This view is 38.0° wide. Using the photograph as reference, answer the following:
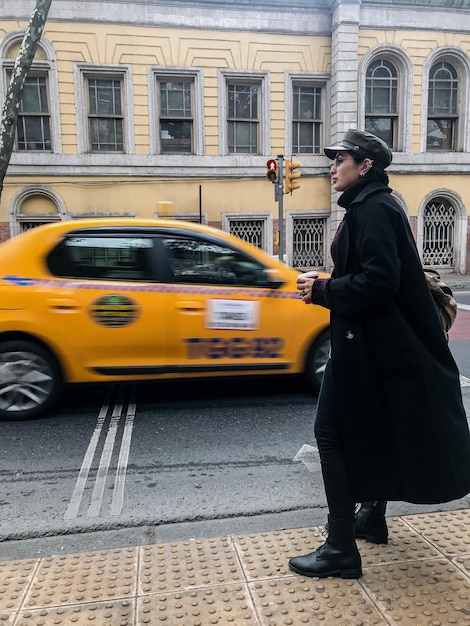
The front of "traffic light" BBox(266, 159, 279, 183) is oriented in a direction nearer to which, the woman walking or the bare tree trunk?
the woman walking

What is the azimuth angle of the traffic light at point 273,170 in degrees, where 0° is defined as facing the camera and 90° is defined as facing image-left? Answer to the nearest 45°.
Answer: approximately 0°

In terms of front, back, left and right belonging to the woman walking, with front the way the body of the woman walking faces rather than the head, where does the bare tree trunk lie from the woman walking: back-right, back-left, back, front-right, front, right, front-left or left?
front-right

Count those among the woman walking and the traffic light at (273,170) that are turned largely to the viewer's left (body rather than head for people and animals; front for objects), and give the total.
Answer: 1

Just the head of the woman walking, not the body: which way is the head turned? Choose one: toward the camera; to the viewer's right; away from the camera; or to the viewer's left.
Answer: to the viewer's left

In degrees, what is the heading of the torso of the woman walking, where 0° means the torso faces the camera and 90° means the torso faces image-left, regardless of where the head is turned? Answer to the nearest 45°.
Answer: approximately 90°

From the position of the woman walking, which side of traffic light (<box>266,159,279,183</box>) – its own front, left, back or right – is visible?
front

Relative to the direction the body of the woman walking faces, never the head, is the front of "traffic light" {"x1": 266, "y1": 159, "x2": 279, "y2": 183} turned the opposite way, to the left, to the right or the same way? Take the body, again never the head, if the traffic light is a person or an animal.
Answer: to the left

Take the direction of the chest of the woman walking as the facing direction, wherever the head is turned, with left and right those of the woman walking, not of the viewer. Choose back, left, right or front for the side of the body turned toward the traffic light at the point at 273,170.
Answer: right

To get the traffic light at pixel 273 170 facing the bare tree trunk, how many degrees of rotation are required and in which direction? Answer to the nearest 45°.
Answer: approximately 90° to its right
